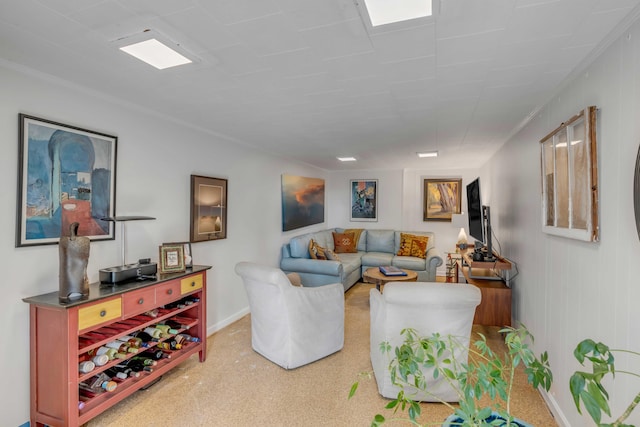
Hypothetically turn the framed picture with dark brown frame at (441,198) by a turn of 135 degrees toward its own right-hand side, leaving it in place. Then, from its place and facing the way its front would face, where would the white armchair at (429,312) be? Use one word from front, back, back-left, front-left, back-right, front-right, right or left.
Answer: back-left

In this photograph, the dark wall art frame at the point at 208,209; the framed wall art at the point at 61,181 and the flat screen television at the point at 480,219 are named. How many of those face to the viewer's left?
1

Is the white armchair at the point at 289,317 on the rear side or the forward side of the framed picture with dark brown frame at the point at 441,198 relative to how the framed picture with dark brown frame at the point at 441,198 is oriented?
on the forward side

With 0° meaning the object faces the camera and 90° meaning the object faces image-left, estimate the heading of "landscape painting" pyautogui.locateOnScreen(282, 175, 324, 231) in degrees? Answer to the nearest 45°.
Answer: approximately 315°

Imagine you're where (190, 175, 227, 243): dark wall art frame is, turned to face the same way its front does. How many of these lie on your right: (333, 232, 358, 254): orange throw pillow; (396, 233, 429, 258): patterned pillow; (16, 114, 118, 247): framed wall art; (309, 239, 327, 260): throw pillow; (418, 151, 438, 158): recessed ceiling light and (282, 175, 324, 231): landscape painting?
1

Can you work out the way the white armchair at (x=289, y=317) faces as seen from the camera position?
facing away from the viewer and to the right of the viewer

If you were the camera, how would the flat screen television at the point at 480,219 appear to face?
facing to the left of the viewer

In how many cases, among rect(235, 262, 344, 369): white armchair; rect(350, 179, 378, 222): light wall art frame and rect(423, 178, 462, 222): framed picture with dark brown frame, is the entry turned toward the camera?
2

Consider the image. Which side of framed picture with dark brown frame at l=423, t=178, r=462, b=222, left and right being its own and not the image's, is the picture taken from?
front

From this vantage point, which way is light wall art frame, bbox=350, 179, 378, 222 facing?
toward the camera

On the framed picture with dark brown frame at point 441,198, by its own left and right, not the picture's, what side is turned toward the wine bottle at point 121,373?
front

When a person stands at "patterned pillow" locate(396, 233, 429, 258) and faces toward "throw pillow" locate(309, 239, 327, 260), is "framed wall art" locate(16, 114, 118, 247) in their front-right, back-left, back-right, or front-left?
front-left

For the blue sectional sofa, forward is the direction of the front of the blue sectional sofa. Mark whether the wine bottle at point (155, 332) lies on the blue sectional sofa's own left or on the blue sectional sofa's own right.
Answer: on the blue sectional sofa's own right

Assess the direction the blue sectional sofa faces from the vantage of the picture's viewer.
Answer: facing the viewer and to the right of the viewer

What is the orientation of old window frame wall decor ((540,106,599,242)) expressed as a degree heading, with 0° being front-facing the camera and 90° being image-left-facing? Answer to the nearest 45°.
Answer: approximately 45°

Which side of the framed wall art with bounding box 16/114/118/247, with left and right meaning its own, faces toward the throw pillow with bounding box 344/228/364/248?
left
